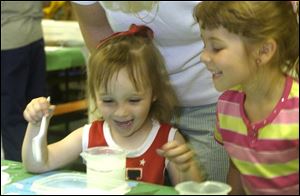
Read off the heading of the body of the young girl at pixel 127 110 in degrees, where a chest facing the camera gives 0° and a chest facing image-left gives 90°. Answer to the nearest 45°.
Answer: approximately 0°

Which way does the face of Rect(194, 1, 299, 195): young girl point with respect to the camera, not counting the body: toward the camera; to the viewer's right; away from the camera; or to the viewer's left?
to the viewer's left

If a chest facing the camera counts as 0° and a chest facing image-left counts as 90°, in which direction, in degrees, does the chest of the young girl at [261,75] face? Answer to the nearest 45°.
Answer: approximately 45°
